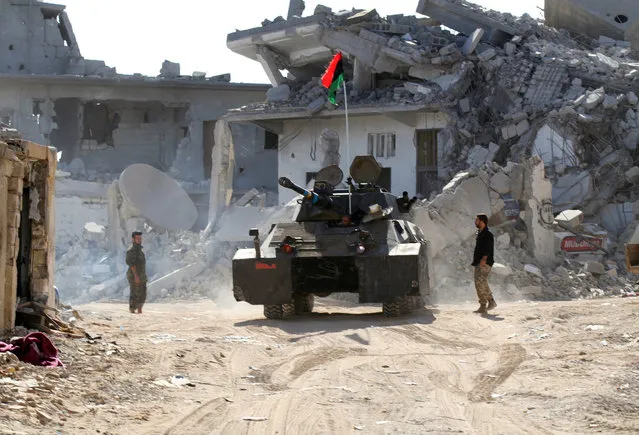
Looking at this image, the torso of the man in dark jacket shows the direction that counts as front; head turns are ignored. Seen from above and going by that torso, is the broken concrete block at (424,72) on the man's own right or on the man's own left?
on the man's own right

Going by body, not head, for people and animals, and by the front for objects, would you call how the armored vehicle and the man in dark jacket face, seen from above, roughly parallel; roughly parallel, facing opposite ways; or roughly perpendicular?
roughly perpendicular

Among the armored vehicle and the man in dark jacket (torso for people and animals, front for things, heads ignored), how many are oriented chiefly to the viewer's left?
1

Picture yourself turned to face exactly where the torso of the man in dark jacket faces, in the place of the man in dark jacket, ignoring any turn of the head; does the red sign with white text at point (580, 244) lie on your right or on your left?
on your right

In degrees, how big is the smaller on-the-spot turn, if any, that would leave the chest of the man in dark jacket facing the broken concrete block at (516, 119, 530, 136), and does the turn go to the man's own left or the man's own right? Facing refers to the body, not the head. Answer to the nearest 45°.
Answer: approximately 90° to the man's own right

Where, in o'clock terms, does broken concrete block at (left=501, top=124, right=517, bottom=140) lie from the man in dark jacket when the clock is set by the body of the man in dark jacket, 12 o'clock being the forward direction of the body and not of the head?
The broken concrete block is roughly at 3 o'clock from the man in dark jacket.

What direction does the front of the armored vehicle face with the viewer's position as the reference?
facing the viewer

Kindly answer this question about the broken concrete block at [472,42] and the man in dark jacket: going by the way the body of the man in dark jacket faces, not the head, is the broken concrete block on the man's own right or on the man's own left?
on the man's own right

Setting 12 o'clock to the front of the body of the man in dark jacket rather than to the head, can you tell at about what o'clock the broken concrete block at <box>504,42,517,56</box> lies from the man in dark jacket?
The broken concrete block is roughly at 3 o'clock from the man in dark jacket.

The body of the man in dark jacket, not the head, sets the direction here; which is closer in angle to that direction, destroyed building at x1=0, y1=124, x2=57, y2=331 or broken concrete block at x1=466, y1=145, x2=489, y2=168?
the destroyed building

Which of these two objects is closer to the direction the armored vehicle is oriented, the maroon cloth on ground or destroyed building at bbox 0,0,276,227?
the maroon cloth on ground

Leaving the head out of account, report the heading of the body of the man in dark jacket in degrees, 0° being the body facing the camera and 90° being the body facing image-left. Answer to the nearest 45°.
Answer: approximately 90°
